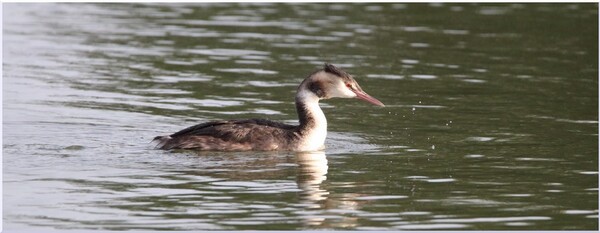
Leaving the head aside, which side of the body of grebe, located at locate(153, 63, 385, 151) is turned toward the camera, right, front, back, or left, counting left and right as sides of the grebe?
right
